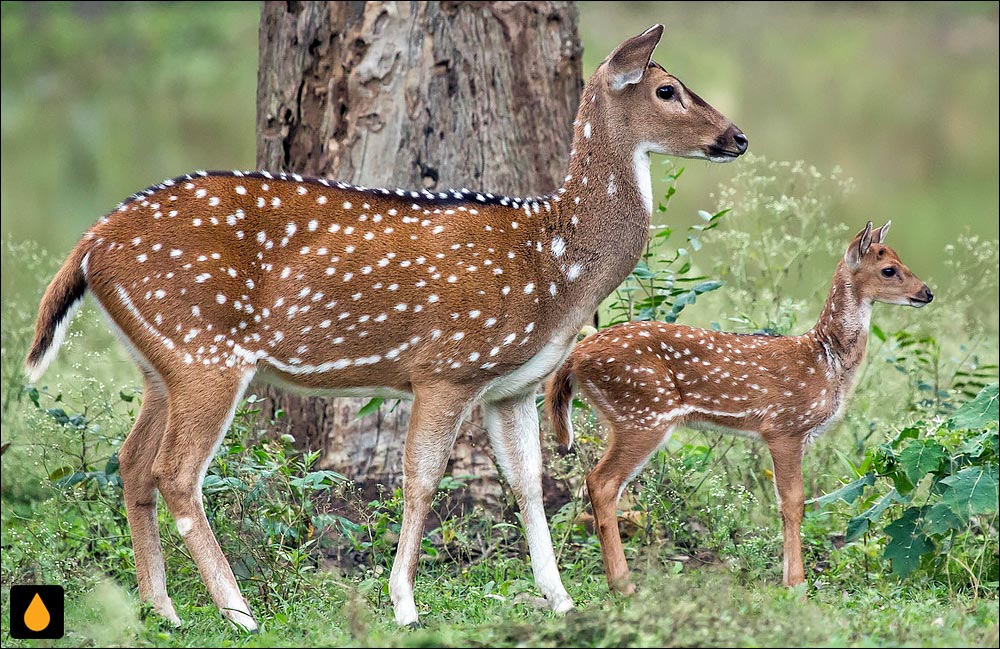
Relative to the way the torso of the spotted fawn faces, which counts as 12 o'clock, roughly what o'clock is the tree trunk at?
The tree trunk is roughly at 7 o'clock from the spotted fawn.

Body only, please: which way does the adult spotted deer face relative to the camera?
to the viewer's right

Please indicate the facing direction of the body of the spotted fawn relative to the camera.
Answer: to the viewer's right

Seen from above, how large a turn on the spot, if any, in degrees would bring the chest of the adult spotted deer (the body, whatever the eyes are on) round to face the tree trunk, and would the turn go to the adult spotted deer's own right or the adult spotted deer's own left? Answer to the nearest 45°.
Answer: approximately 90° to the adult spotted deer's own left

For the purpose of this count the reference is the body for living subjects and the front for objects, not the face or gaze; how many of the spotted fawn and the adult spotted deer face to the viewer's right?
2

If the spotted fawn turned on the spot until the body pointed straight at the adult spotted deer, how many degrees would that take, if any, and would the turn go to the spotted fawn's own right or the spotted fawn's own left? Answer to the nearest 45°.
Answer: approximately 135° to the spotted fawn's own right

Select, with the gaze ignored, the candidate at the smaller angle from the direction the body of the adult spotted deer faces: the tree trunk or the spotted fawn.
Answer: the spotted fawn
